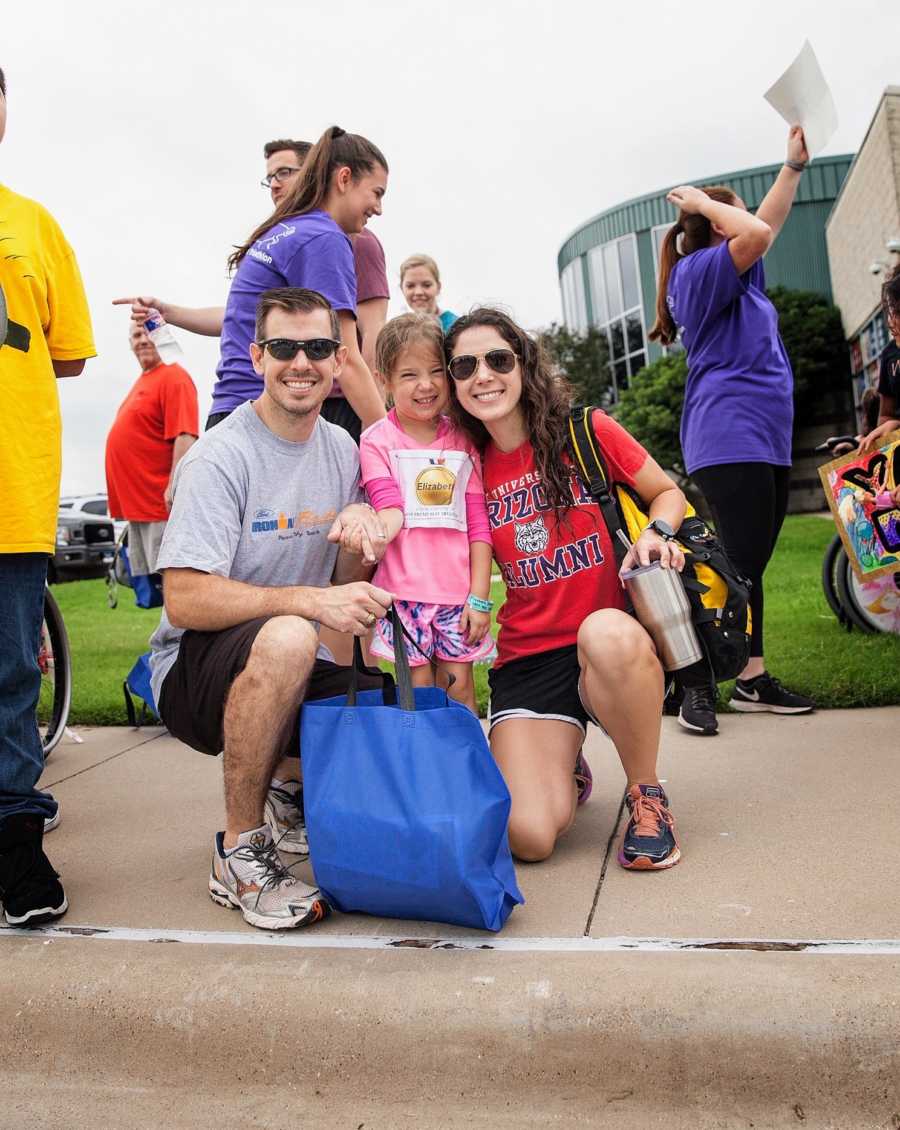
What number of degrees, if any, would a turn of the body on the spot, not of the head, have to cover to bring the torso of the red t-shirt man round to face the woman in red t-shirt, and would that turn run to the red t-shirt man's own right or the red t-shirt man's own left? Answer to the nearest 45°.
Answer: approximately 45° to the red t-shirt man's own left

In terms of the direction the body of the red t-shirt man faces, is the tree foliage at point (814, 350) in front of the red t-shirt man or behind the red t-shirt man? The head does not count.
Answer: behind

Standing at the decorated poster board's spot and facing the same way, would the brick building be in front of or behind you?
behind

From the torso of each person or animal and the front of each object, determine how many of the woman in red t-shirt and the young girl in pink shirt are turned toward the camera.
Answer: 2

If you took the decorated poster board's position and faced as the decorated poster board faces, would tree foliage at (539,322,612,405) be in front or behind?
behind

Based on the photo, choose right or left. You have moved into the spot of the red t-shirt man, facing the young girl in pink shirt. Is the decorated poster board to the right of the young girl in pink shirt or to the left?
left

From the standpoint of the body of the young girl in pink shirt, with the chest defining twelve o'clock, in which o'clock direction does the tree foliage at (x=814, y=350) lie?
The tree foliage is roughly at 7 o'clock from the young girl in pink shirt.

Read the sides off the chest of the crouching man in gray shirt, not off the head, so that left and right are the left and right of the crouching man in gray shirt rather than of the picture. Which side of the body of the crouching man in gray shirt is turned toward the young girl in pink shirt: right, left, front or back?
left

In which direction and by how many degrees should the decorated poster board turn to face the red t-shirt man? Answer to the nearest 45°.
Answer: approximately 90° to its right

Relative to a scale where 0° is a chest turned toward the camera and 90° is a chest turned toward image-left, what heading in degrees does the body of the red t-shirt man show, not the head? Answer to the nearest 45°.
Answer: approximately 45°

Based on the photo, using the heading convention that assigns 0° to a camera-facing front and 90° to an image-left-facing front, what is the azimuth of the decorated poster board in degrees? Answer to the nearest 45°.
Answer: approximately 0°
